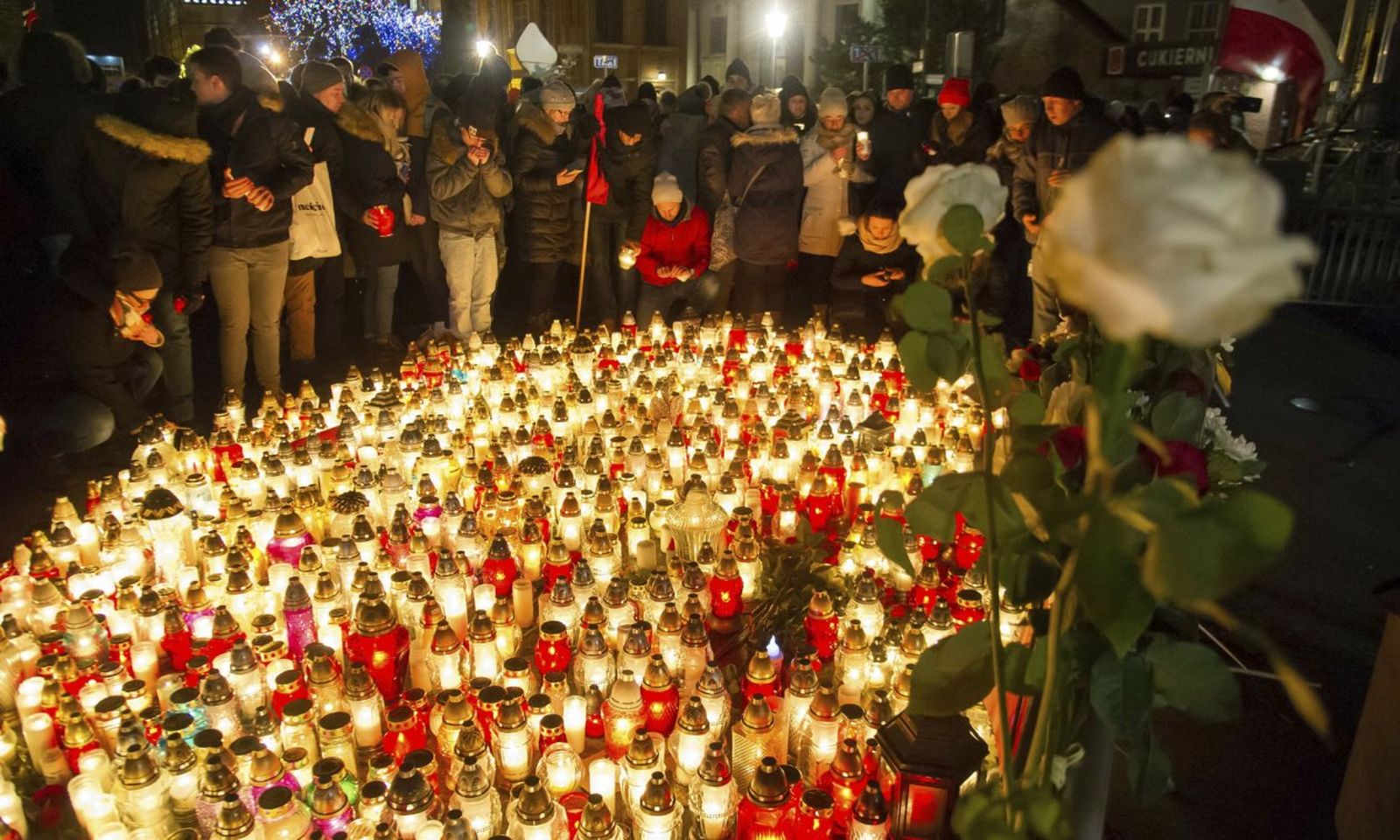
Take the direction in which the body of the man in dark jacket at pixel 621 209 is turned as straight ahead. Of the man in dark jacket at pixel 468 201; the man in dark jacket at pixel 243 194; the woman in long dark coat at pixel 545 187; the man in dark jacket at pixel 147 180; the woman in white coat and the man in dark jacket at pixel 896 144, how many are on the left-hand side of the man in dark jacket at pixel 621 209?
2

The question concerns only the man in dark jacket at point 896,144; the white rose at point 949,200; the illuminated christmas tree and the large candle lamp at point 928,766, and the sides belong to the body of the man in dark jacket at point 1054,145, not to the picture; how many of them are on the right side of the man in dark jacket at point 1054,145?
2

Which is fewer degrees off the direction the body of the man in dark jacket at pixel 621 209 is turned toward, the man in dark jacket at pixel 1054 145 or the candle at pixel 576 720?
the candle

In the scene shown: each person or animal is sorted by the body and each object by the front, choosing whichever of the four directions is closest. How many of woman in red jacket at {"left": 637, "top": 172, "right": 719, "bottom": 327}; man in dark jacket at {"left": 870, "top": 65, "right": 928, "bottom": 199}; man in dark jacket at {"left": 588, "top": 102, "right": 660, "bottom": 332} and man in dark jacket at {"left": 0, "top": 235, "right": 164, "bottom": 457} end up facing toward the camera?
3

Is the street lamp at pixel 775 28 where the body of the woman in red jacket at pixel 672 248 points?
no

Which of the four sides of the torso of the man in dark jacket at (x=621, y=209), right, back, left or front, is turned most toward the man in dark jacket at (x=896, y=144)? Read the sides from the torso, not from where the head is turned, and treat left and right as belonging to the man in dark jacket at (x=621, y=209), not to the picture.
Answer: left

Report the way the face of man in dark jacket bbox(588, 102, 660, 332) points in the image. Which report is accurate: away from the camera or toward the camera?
toward the camera

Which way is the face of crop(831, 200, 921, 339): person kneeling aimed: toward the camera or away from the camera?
toward the camera

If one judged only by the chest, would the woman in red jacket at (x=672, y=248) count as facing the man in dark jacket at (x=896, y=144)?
no

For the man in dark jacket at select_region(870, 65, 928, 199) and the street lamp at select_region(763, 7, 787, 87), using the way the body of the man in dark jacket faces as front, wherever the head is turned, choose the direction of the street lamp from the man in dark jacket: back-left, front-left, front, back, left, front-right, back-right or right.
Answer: back

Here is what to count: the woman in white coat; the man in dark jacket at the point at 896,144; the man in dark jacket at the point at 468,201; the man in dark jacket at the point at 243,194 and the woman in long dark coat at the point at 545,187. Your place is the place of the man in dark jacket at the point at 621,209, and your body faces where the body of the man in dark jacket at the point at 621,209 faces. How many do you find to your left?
2

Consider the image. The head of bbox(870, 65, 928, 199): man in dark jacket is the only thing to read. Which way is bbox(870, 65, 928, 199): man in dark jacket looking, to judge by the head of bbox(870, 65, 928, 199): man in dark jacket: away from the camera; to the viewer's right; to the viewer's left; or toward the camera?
toward the camera

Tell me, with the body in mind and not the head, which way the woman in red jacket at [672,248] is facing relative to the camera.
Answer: toward the camera

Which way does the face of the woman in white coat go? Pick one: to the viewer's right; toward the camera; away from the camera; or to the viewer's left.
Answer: toward the camera

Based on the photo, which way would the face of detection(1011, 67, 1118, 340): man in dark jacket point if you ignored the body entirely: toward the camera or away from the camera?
toward the camera

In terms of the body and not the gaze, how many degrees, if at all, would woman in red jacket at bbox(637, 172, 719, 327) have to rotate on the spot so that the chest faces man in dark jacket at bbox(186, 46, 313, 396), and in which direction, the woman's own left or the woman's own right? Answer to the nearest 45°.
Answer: approximately 45° to the woman's own right

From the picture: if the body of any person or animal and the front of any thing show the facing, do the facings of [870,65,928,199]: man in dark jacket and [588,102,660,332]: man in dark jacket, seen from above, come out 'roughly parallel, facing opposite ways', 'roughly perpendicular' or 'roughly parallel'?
roughly parallel

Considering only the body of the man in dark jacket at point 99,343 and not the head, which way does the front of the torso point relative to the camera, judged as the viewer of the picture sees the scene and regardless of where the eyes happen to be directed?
to the viewer's right

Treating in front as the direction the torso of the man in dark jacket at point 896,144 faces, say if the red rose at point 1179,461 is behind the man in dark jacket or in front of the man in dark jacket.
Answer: in front

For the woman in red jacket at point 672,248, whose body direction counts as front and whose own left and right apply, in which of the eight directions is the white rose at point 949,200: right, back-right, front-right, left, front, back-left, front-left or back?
front
